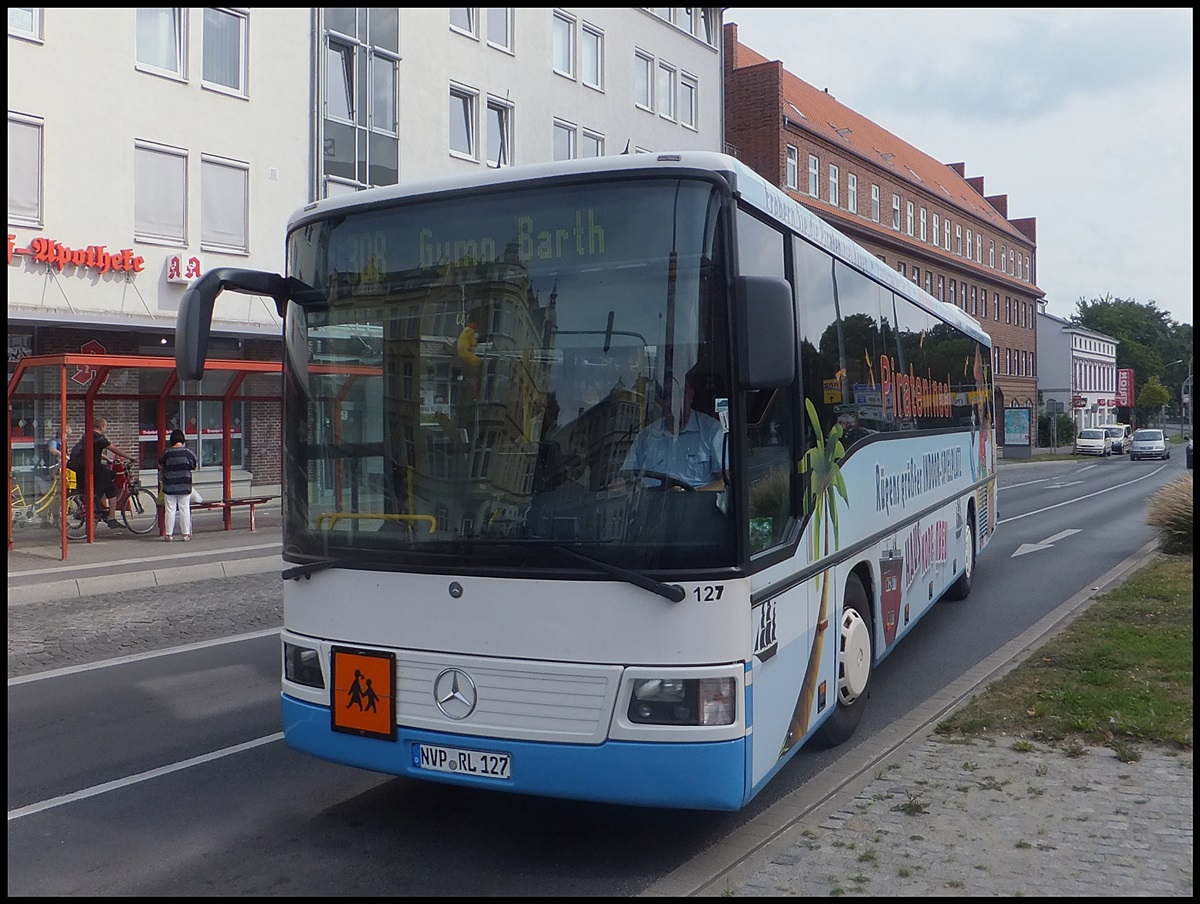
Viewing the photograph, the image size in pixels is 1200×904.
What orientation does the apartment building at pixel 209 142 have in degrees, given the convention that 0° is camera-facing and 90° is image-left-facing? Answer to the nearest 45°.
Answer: approximately 315°

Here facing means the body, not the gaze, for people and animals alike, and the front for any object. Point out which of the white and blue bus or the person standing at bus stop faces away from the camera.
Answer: the person standing at bus stop

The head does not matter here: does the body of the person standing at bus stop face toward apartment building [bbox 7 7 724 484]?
yes

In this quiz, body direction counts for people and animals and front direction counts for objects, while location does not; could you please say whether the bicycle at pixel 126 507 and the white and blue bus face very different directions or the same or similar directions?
very different directions

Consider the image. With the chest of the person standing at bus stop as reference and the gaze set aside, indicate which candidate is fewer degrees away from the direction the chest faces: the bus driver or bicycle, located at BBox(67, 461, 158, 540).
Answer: the bicycle

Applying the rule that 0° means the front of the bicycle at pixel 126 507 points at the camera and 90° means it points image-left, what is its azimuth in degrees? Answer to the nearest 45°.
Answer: approximately 270°

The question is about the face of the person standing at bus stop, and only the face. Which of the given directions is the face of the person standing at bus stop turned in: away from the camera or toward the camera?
away from the camera

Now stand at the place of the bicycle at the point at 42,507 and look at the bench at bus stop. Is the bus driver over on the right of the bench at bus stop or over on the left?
right

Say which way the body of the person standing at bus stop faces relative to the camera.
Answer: away from the camera

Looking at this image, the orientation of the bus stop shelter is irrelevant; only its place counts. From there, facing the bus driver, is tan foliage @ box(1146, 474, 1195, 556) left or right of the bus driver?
left

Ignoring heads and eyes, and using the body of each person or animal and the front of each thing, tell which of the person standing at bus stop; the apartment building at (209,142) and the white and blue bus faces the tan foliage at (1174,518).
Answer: the apartment building

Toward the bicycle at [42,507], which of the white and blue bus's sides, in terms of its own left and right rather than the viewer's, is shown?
right
